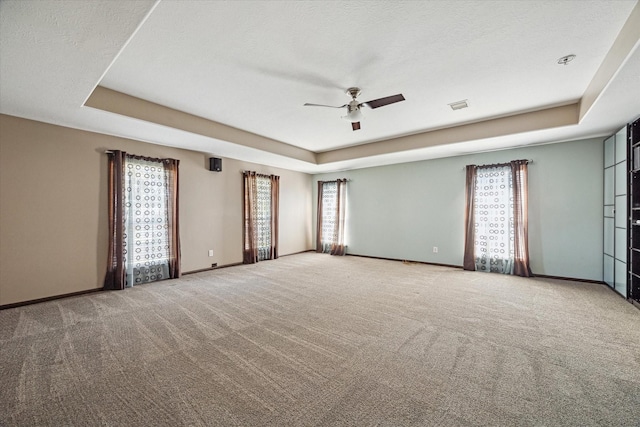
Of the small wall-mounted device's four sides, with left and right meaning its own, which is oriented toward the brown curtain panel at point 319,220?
left

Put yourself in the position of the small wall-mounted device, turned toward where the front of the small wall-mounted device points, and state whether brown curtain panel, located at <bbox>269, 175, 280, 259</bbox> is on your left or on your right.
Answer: on your left

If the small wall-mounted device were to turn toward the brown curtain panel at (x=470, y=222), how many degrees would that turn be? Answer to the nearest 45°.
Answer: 0° — it already faces it

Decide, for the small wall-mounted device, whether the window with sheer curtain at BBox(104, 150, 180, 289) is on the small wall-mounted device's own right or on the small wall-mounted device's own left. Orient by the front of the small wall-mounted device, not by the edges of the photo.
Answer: on the small wall-mounted device's own right

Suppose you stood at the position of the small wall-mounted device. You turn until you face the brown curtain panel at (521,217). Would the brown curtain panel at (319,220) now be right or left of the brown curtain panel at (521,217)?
left

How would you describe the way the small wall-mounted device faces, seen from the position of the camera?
facing the viewer and to the right of the viewer

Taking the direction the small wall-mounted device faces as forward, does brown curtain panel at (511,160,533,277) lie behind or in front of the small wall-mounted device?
in front

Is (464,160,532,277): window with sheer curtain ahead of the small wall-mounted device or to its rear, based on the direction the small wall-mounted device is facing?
ahead

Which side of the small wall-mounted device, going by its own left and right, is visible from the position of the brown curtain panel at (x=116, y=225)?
right

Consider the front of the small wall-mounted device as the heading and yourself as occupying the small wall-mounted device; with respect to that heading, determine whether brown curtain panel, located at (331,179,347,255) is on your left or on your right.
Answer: on your left

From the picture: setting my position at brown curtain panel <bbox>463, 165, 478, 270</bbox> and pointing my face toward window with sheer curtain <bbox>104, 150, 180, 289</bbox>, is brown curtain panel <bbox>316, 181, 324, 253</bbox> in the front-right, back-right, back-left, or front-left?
front-right

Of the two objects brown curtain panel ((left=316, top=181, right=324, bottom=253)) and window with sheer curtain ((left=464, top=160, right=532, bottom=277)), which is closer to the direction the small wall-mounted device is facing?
the window with sheer curtain

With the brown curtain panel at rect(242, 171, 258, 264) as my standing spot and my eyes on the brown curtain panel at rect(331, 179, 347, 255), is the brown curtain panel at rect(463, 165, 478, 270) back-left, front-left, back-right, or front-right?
front-right
